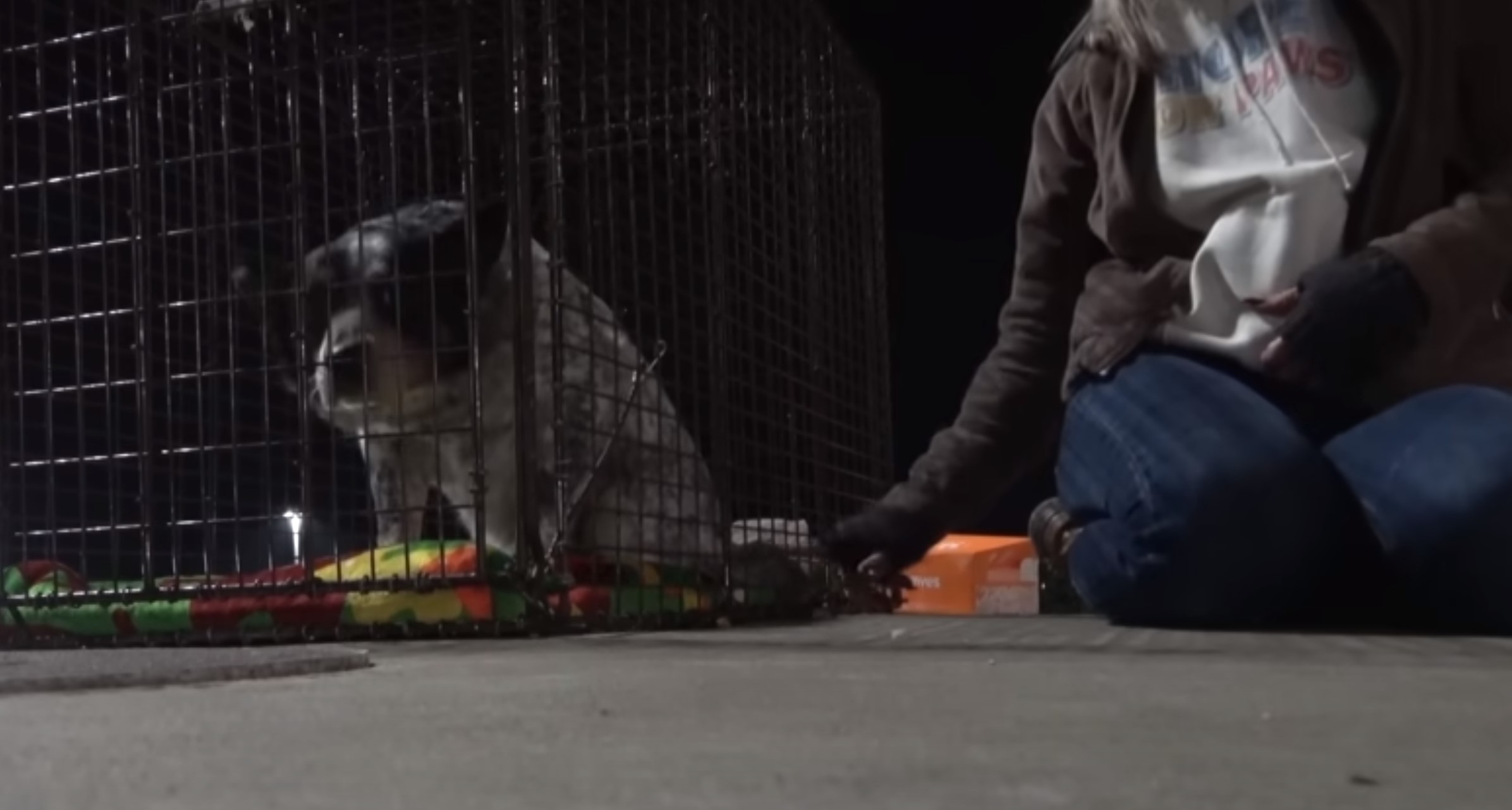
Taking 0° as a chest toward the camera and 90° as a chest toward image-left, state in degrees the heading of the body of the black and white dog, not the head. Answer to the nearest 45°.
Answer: approximately 90°
